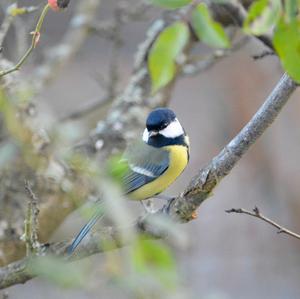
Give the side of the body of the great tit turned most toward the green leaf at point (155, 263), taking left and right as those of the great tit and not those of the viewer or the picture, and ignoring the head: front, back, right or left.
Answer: right

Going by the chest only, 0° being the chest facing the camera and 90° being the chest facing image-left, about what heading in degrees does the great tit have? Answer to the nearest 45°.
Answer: approximately 270°

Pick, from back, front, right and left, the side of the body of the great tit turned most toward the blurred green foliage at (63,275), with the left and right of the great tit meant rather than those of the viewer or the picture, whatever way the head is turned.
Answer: right
